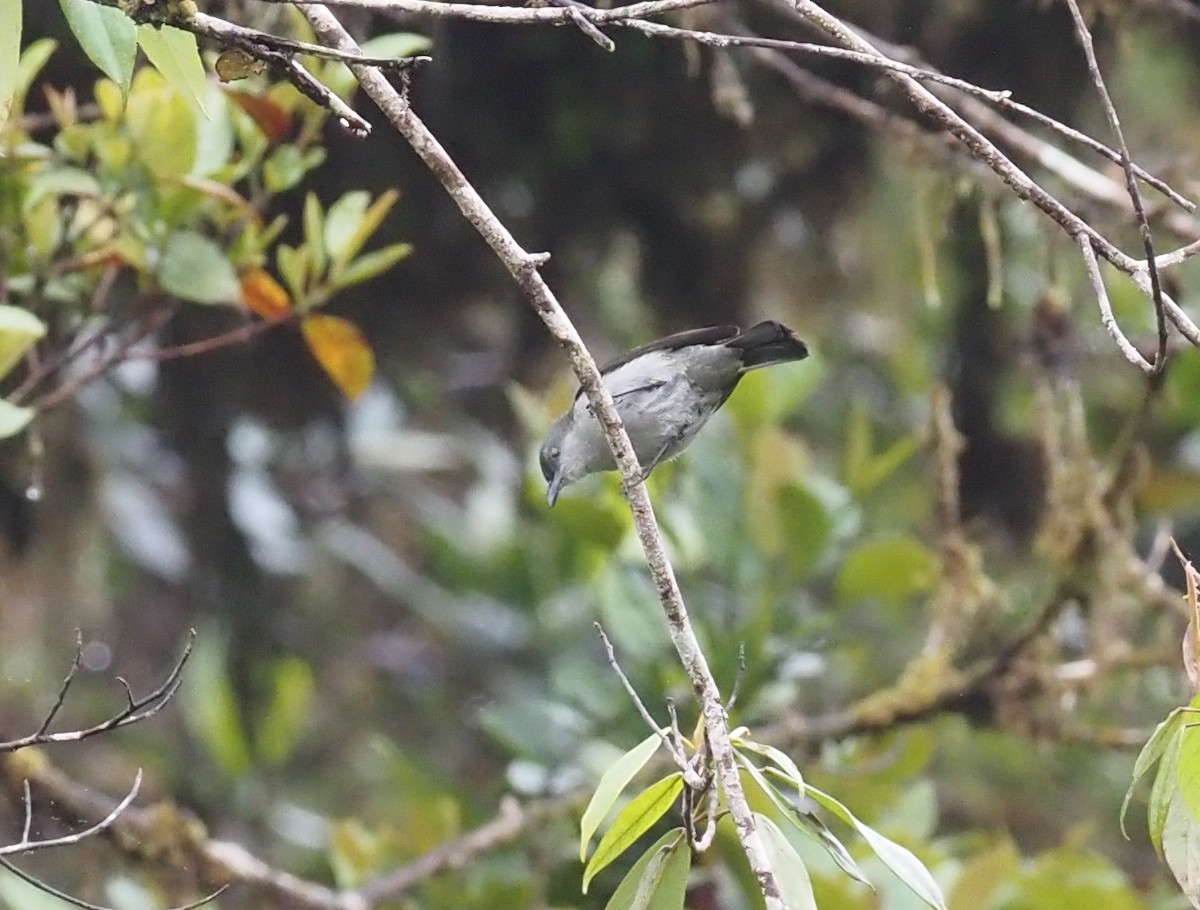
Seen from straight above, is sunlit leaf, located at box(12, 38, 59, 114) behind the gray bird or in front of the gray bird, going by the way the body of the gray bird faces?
in front

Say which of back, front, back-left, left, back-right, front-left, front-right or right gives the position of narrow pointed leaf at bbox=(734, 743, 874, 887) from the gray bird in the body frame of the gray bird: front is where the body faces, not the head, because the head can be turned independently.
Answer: back

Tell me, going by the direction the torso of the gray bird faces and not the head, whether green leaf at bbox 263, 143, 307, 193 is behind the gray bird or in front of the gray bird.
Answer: in front

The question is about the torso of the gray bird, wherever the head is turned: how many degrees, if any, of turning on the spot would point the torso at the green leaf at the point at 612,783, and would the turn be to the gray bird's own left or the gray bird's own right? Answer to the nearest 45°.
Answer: approximately 90° to the gray bird's own left

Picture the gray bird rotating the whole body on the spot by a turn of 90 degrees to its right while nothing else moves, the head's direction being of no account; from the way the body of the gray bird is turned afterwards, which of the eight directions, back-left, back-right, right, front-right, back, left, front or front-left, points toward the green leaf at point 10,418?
back-left

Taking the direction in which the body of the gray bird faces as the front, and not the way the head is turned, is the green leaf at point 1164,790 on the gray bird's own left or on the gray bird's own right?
on the gray bird's own left

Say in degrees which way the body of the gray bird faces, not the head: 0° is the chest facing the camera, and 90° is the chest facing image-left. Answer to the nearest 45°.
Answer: approximately 90°

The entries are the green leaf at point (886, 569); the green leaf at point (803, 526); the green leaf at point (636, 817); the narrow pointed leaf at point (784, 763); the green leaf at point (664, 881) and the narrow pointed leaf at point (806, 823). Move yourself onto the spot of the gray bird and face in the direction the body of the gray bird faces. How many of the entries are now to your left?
4

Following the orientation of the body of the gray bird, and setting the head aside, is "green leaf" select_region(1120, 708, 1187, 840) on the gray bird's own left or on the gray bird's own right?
on the gray bird's own left

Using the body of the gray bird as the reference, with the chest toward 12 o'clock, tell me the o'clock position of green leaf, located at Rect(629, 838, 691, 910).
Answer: The green leaf is roughly at 9 o'clock from the gray bird.

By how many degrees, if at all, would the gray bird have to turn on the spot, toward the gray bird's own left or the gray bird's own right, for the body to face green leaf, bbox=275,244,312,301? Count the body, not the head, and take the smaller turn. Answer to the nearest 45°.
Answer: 0° — it already faces it

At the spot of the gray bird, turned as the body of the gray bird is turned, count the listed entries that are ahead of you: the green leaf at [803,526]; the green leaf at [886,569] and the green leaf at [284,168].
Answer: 1

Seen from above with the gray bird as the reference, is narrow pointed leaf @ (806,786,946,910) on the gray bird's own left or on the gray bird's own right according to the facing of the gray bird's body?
on the gray bird's own left
